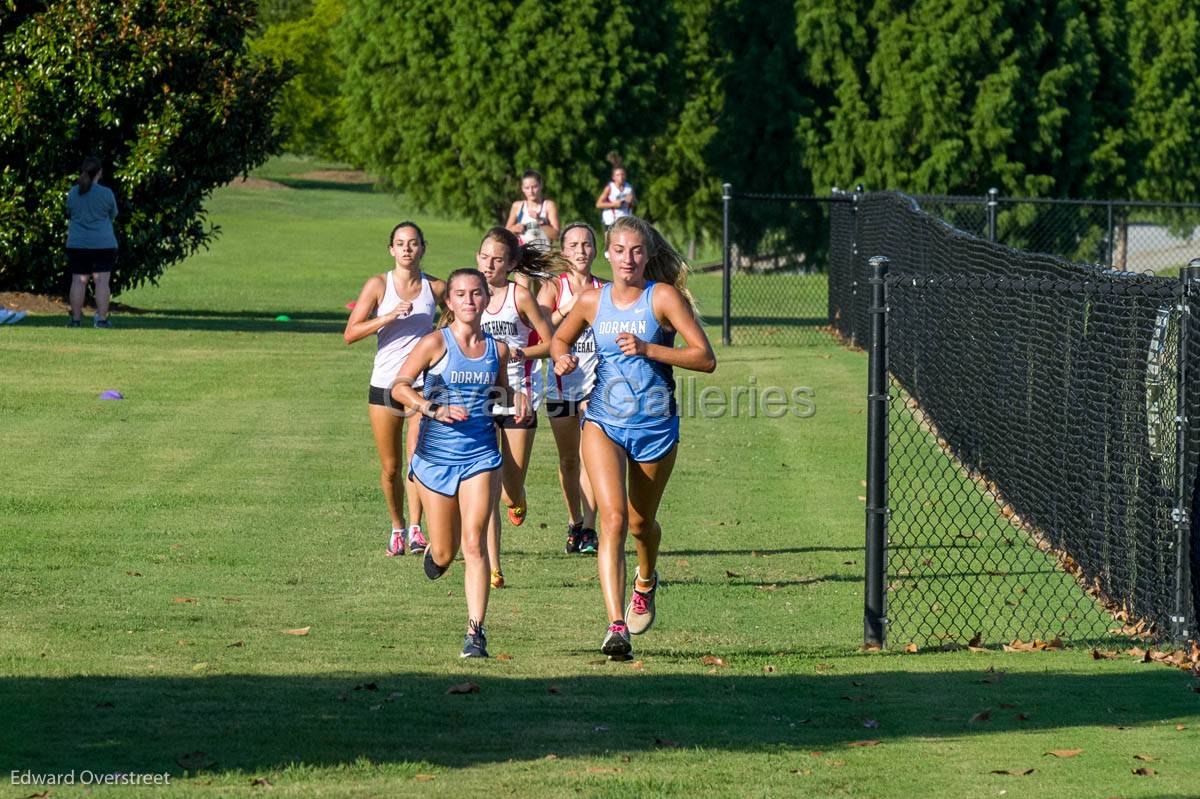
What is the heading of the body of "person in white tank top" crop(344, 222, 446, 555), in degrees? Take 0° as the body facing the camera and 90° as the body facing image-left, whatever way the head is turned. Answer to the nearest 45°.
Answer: approximately 0°

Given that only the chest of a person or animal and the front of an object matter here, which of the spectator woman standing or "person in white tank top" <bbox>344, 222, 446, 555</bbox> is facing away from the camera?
the spectator woman standing

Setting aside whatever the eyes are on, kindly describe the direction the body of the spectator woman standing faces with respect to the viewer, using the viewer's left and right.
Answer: facing away from the viewer

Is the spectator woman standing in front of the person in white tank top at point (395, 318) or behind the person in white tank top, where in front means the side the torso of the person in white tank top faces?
behind

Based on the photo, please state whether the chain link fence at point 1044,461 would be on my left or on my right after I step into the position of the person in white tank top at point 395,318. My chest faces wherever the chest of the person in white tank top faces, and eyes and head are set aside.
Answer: on my left

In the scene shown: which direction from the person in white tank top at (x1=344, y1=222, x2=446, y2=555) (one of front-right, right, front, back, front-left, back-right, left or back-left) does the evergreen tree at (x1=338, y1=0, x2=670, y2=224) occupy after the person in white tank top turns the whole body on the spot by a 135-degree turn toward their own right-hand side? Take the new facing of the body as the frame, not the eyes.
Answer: front-right

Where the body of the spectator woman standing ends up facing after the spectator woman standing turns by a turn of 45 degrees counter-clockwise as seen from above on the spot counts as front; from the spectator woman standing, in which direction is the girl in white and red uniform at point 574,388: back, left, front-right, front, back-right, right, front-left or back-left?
back-left

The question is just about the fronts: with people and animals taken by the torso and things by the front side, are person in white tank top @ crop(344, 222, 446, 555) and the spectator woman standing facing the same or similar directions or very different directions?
very different directions

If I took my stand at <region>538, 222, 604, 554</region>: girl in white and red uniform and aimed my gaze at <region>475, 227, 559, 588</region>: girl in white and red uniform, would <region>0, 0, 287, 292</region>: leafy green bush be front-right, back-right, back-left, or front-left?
back-right

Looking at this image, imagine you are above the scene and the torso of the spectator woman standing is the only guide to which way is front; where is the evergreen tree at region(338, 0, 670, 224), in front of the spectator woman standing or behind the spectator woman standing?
in front

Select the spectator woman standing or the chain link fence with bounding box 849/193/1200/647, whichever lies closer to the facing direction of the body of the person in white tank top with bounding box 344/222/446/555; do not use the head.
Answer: the chain link fence

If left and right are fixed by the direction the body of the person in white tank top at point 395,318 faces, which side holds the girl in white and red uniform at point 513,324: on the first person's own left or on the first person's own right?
on the first person's own left

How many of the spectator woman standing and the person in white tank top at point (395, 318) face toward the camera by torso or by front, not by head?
1

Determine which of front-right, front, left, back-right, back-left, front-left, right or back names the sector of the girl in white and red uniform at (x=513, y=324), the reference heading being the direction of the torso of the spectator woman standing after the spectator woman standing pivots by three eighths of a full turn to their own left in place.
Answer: front-left

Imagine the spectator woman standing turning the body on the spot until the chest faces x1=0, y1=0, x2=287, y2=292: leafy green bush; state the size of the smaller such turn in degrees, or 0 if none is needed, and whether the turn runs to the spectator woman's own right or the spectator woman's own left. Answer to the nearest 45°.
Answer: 0° — they already face it
